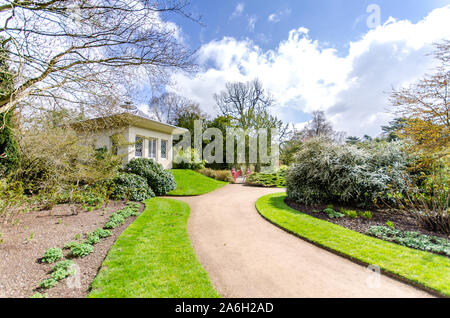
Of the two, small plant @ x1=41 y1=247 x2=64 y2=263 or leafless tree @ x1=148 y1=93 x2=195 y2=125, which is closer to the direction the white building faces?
the small plant

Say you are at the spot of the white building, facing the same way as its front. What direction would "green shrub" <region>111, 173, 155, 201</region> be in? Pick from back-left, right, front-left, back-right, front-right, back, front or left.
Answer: front-right

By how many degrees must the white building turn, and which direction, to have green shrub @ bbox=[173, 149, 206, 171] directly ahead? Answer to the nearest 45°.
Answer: approximately 90° to its left

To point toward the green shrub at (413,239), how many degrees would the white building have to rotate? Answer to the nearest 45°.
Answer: approximately 45° to its right

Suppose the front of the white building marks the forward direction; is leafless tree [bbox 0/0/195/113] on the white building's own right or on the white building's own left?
on the white building's own right

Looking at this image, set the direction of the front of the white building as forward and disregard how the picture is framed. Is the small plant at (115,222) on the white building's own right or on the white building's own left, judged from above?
on the white building's own right

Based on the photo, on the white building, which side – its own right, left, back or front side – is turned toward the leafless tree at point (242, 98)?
left

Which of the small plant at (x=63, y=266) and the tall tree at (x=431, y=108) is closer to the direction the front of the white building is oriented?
the tall tree

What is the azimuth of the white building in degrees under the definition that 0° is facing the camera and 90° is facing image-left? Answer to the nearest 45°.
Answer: approximately 315°

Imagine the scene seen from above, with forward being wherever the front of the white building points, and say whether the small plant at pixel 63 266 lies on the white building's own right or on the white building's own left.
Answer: on the white building's own right

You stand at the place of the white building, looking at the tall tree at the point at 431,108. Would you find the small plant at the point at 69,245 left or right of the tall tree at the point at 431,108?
right

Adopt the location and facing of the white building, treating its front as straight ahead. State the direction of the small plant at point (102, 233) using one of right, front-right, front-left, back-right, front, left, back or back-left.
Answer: front-right
